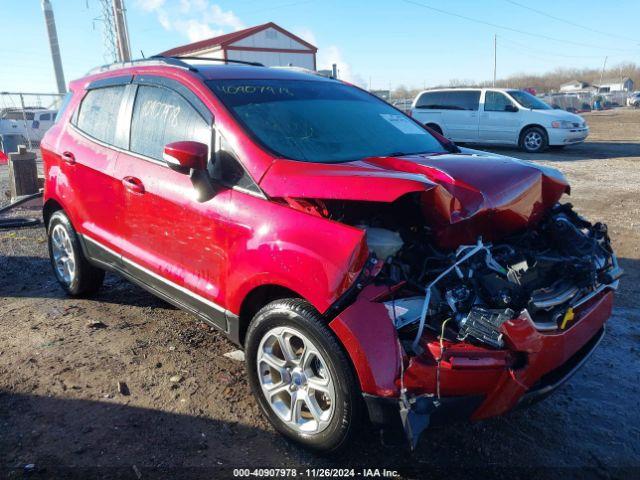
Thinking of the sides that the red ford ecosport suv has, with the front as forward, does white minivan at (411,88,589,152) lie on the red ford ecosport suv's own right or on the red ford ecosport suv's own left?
on the red ford ecosport suv's own left

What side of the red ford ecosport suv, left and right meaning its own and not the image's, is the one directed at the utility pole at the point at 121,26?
back

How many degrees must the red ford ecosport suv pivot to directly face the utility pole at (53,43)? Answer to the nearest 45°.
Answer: approximately 180°

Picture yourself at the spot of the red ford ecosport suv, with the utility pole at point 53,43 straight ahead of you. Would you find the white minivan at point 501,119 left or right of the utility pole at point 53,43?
right

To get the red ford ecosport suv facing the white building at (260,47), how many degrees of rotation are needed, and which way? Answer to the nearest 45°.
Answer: approximately 135° to its left

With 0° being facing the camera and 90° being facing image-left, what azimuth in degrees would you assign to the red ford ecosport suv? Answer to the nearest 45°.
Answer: approximately 315°
